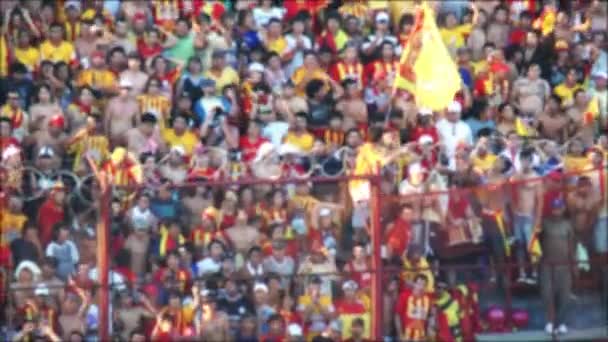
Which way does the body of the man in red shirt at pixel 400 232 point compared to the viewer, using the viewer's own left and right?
facing the viewer and to the right of the viewer

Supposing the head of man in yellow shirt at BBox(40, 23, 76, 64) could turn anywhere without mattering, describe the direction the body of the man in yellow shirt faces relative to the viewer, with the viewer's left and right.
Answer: facing the viewer

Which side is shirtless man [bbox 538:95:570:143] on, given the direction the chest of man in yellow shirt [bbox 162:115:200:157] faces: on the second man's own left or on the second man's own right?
on the second man's own left

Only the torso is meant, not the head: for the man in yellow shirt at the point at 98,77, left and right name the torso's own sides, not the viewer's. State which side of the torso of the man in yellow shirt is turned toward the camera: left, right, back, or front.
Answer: front

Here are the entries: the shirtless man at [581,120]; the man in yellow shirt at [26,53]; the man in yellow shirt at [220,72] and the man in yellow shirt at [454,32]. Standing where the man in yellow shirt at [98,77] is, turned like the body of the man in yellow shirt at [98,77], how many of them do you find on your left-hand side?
3
